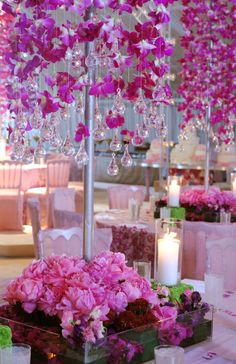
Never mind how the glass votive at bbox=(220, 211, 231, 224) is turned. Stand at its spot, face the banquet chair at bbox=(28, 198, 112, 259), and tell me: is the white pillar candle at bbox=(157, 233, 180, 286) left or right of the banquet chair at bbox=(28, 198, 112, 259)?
left

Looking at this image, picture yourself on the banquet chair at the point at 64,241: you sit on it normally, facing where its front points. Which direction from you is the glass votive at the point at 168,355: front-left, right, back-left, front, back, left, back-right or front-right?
front

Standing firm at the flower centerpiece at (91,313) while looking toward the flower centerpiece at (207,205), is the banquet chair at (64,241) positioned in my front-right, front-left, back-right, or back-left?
front-left
